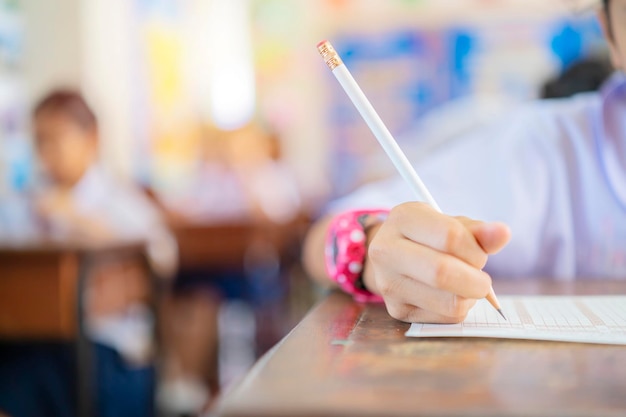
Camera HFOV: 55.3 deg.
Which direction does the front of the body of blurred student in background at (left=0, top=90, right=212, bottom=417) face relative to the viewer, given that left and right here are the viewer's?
facing the viewer and to the left of the viewer

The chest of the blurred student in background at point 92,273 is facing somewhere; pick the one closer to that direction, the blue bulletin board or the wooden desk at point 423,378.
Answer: the wooden desk

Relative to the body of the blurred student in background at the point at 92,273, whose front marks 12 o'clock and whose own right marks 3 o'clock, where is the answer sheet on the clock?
The answer sheet is roughly at 10 o'clock from the blurred student in background.

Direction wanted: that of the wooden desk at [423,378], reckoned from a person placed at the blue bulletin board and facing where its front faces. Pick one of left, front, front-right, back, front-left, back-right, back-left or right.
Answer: front

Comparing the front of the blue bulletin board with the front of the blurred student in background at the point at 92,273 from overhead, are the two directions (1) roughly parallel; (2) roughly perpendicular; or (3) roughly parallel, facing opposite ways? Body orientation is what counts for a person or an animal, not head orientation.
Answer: roughly parallel

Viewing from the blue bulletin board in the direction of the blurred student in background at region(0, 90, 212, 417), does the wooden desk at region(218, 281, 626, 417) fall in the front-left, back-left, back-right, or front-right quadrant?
front-left

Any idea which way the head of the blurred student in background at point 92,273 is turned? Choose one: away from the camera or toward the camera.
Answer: toward the camera

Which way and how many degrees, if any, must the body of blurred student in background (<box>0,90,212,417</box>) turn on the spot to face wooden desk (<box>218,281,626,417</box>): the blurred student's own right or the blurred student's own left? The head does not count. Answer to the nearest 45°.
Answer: approximately 45° to the blurred student's own left

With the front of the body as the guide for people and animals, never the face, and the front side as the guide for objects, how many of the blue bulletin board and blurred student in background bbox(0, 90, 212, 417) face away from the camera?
0

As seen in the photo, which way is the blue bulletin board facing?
toward the camera

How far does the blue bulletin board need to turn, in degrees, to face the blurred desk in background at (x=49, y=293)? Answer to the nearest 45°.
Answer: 0° — it already faces it

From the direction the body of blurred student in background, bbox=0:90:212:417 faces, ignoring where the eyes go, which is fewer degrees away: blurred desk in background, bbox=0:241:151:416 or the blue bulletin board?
the blurred desk in background

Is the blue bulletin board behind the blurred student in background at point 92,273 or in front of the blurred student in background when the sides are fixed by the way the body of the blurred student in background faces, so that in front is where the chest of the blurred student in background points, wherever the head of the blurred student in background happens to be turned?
behind

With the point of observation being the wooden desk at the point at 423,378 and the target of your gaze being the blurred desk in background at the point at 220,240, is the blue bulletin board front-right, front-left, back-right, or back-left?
front-right

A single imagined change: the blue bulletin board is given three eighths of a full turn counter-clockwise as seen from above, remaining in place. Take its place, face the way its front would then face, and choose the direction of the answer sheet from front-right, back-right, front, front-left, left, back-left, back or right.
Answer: back-right

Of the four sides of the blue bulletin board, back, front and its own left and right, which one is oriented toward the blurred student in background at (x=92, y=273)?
front
